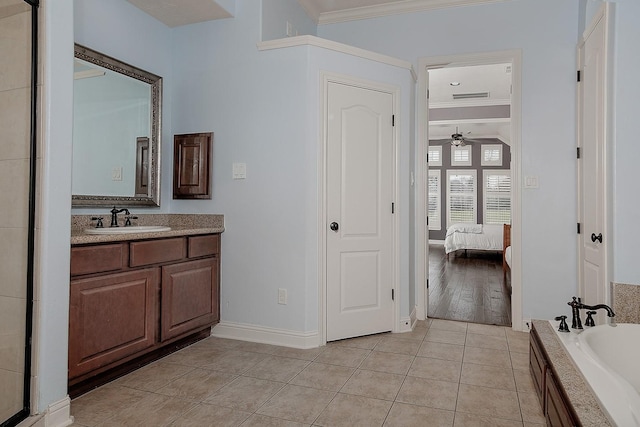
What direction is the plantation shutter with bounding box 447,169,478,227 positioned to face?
toward the camera

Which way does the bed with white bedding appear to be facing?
to the viewer's left

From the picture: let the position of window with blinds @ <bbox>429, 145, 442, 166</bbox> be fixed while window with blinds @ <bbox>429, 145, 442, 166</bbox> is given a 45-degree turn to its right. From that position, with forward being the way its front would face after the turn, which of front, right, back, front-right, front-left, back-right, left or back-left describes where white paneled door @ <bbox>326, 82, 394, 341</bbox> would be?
front-left

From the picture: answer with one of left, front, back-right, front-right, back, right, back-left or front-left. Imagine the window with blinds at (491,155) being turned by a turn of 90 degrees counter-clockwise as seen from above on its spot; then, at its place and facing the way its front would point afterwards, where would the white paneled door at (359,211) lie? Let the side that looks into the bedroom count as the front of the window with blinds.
right

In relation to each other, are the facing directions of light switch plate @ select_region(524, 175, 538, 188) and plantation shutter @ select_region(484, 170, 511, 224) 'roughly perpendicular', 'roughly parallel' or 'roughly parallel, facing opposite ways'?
roughly parallel

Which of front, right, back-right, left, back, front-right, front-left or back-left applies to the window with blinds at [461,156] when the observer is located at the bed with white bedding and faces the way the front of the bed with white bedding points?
right

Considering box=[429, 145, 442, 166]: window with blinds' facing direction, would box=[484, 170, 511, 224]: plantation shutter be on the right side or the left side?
on its left

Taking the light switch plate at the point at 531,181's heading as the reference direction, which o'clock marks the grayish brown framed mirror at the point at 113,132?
The grayish brown framed mirror is roughly at 2 o'clock from the light switch plate.

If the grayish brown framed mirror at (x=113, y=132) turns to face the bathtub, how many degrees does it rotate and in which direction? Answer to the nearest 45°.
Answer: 0° — it already faces it

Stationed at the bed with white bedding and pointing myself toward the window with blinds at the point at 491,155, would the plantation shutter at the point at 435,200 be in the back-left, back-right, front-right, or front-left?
front-left

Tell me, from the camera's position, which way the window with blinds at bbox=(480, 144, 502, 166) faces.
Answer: facing the viewer

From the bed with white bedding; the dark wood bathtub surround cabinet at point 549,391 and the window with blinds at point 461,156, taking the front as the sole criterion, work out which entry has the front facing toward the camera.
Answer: the window with blinds
